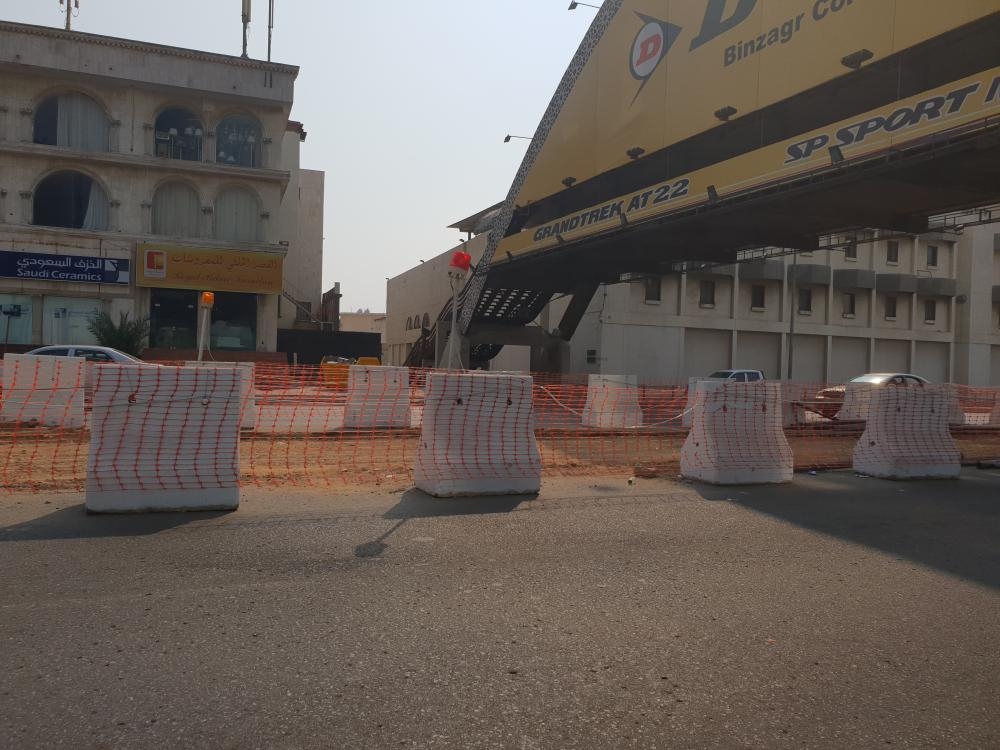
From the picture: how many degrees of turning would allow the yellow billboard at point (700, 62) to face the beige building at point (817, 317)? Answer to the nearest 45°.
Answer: approximately 135° to its right

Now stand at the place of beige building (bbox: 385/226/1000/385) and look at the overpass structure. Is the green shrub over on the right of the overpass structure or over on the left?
right

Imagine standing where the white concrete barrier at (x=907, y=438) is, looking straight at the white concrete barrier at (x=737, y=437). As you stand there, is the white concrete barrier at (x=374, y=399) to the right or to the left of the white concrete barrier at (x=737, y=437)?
right

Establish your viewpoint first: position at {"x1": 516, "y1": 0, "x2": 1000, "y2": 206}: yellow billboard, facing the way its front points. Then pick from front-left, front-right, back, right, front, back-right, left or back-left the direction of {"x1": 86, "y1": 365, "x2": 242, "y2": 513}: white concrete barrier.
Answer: front-left

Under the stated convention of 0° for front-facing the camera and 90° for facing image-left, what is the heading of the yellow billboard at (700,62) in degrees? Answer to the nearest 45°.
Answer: approximately 45°
